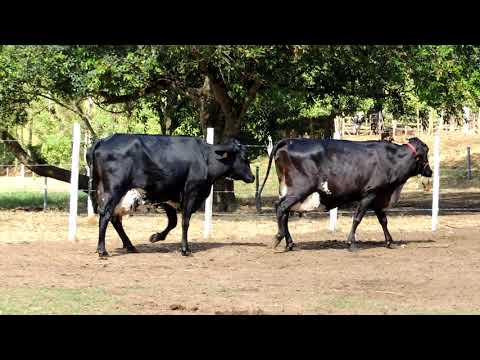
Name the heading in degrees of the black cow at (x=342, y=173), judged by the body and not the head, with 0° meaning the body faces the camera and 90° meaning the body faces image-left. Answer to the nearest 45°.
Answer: approximately 270°

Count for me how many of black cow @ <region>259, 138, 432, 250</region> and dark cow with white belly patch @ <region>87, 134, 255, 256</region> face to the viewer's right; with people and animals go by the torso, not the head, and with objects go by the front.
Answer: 2

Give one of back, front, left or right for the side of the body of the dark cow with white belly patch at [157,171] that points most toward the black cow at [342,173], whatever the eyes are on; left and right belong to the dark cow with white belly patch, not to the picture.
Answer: front

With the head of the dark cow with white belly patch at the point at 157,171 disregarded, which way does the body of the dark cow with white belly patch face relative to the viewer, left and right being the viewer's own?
facing to the right of the viewer

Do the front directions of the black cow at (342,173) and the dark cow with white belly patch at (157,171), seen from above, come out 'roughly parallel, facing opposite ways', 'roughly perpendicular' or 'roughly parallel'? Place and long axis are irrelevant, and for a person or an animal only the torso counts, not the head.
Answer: roughly parallel

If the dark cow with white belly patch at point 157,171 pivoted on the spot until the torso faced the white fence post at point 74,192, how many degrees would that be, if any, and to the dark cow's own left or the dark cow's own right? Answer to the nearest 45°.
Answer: approximately 135° to the dark cow's own left

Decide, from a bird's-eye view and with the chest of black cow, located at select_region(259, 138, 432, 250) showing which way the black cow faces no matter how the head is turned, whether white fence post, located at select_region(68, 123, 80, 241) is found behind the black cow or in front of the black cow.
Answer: behind

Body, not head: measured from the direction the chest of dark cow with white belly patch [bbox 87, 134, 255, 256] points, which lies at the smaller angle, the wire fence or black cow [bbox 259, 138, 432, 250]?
the black cow

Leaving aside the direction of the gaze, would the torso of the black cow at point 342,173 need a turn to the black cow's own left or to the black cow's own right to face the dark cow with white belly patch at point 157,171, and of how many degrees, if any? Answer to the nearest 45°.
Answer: approximately 180°
